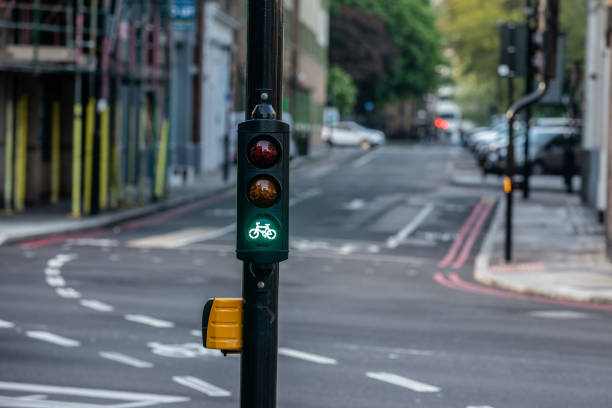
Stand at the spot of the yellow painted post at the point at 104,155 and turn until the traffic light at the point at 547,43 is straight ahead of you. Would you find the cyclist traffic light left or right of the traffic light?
right

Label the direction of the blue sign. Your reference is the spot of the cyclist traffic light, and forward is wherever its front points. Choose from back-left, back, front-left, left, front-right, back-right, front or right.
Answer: back

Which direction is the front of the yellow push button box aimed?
to the viewer's left

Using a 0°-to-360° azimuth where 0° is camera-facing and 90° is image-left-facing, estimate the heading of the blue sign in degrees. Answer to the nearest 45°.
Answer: approximately 0°

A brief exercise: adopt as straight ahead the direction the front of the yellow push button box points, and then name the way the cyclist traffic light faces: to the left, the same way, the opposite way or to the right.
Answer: to the left

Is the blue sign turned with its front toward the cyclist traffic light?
yes

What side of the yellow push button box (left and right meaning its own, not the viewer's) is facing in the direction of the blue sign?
right
